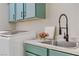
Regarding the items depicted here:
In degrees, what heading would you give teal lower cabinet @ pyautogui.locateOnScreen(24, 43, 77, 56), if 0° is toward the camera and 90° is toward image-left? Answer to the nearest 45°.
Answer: approximately 45°

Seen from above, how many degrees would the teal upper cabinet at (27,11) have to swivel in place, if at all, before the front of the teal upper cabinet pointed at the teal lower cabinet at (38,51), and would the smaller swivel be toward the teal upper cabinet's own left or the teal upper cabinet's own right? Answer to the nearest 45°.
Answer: approximately 45° to the teal upper cabinet's own left

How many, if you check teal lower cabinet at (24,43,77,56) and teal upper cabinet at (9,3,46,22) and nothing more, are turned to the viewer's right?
0

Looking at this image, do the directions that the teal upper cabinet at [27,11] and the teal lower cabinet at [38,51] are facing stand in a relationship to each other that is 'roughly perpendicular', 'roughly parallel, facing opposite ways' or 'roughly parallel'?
roughly parallel
